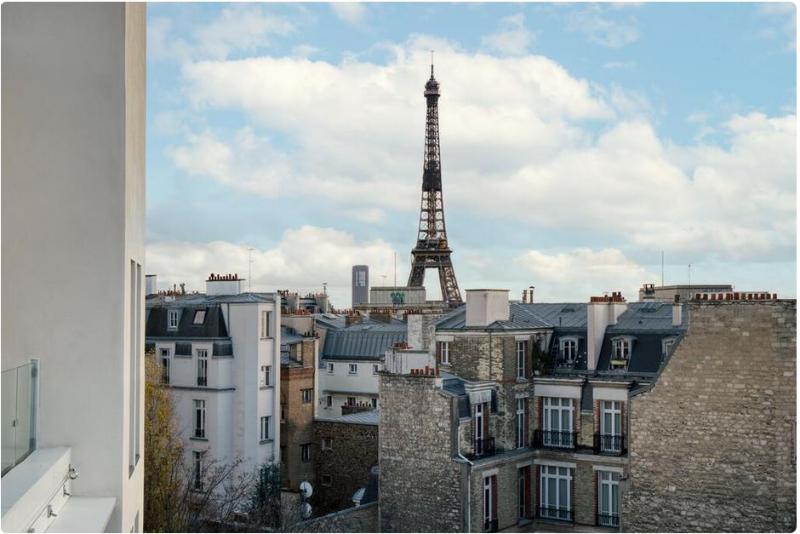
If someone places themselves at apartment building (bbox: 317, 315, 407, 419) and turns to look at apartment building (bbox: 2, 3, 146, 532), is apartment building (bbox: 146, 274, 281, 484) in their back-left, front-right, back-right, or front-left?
front-right

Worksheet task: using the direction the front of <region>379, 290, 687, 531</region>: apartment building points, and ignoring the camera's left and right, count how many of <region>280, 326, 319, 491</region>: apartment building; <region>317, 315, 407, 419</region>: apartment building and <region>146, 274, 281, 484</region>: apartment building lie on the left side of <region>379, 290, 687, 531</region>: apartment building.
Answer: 0

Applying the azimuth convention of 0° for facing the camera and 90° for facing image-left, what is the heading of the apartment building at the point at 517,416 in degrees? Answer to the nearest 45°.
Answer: approximately 0°

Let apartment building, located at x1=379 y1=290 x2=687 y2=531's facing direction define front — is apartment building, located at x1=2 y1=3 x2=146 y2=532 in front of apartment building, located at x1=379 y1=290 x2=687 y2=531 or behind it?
in front

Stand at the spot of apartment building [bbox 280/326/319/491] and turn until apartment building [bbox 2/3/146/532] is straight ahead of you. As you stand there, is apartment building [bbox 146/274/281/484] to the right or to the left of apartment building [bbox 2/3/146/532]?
right

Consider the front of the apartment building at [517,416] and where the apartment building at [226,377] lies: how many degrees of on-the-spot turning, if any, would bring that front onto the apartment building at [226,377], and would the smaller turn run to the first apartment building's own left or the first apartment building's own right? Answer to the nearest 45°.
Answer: approximately 90° to the first apartment building's own right

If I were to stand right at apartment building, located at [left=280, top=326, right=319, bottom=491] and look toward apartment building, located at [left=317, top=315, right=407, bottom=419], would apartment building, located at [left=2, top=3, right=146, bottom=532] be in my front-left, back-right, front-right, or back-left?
back-right

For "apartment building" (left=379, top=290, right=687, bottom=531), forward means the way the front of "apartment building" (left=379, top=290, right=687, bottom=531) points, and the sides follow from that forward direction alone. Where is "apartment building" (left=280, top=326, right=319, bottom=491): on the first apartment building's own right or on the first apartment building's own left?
on the first apartment building's own right

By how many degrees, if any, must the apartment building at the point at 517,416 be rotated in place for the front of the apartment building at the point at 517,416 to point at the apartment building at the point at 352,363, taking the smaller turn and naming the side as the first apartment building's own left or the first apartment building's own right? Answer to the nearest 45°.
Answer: approximately 135° to the first apartment building's own right
